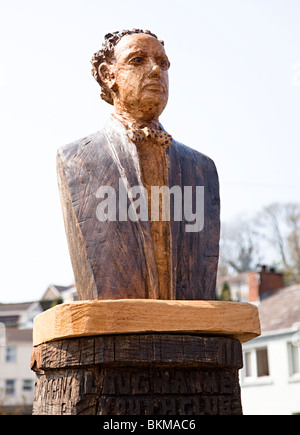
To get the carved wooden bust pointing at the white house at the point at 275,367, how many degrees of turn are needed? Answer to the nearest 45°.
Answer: approximately 135° to its left

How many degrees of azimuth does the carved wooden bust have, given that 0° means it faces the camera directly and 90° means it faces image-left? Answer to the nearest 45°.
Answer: approximately 315°

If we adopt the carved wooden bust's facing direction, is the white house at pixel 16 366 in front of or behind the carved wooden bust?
behind
